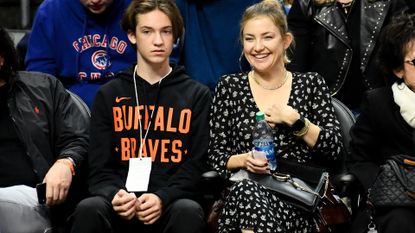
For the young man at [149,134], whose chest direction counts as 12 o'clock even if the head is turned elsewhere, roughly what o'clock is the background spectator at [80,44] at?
The background spectator is roughly at 5 o'clock from the young man.

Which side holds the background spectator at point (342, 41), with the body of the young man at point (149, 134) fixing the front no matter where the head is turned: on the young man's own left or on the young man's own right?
on the young man's own left

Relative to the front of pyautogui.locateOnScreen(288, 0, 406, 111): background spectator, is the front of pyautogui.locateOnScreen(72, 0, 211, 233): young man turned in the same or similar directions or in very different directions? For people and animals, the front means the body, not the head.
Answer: same or similar directions

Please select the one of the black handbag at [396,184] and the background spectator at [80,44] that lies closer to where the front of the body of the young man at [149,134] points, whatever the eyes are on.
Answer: the black handbag

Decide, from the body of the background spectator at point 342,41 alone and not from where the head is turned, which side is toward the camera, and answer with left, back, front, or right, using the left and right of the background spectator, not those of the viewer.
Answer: front

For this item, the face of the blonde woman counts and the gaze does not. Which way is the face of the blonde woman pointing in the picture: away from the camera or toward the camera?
toward the camera

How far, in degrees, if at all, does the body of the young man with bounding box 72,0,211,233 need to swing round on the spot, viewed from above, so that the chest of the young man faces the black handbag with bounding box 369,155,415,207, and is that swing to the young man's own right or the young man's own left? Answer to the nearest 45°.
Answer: approximately 45° to the young man's own left

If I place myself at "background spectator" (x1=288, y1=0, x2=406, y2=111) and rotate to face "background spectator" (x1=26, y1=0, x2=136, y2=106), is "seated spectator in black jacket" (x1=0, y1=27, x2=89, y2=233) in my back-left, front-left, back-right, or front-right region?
front-left

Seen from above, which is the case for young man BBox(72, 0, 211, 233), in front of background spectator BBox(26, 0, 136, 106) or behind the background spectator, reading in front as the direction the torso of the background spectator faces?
in front

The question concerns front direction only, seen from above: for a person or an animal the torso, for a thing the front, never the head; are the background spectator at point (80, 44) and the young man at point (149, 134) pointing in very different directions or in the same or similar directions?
same or similar directions

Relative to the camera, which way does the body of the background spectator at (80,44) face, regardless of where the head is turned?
toward the camera

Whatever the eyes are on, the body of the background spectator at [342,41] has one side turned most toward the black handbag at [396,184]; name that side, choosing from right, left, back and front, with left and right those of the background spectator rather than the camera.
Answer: front

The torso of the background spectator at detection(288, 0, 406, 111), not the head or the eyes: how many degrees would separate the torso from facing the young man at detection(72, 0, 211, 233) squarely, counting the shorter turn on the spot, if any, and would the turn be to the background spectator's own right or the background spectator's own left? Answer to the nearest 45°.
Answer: approximately 45° to the background spectator's own right
